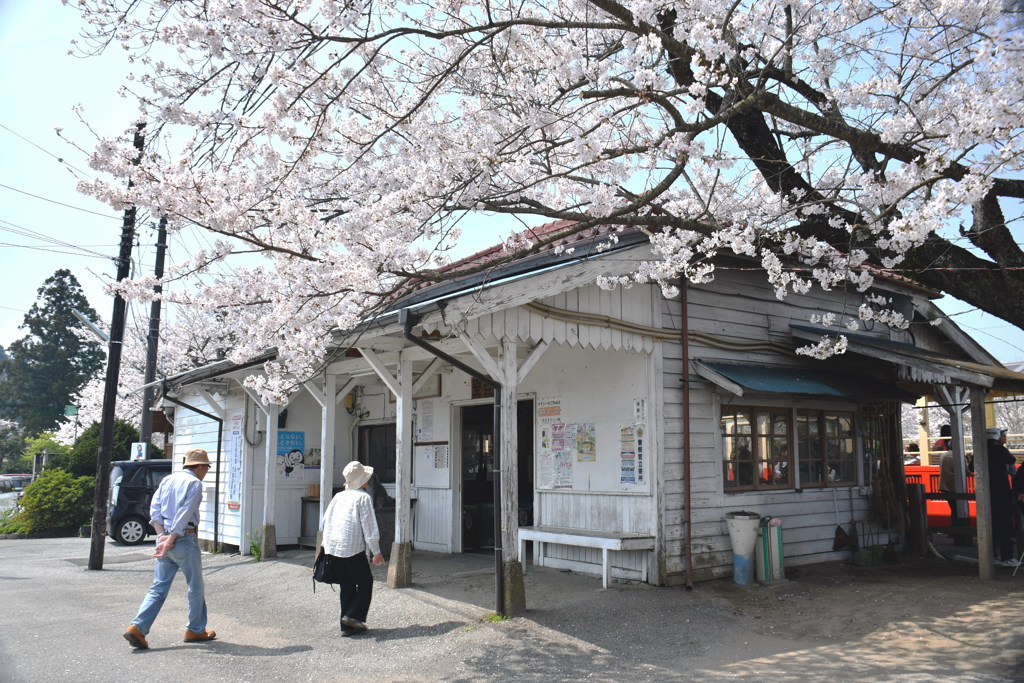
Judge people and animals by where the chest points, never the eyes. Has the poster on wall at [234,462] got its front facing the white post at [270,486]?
no

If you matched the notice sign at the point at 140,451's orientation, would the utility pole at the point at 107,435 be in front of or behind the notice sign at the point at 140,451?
in front

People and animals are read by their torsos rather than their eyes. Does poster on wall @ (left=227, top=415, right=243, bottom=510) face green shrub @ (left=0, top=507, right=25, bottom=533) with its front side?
no

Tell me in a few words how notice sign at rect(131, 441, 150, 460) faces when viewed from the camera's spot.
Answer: facing the viewer

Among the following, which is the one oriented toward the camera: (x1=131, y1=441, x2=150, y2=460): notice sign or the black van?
the notice sign

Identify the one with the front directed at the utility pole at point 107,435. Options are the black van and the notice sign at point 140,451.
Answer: the notice sign

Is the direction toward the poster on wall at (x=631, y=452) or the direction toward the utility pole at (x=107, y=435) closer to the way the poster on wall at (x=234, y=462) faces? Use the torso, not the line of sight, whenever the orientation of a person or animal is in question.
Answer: the utility pole

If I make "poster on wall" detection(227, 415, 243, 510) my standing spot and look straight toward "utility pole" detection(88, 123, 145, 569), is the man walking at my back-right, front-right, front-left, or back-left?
front-left

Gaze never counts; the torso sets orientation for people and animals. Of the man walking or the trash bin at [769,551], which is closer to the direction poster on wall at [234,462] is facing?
the man walking

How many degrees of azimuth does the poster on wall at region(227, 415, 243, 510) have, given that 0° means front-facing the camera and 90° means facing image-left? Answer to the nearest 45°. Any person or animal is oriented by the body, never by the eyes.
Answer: approximately 45°

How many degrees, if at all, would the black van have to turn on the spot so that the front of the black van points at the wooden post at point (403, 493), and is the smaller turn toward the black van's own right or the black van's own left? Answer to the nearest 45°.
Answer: approximately 90° to the black van's own right

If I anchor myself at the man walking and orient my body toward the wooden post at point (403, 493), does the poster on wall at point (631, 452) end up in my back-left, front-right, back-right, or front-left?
front-right

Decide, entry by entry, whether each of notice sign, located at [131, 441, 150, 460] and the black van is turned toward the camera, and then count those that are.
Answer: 1

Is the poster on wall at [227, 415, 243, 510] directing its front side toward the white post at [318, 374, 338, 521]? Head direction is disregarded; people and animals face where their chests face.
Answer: no

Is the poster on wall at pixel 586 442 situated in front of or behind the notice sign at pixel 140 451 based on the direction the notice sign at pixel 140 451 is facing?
in front
